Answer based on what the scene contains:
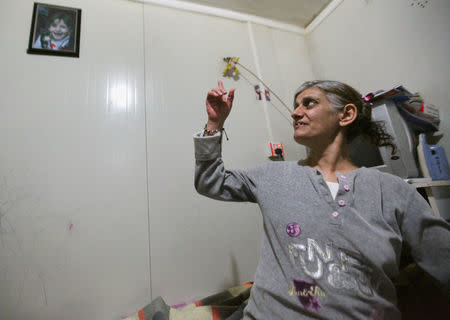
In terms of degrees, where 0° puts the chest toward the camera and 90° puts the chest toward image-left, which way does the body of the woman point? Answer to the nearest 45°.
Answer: approximately 0°

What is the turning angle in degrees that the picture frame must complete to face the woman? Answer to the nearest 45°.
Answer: approximately 45° to its left

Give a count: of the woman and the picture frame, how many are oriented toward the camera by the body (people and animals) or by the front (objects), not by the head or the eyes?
2

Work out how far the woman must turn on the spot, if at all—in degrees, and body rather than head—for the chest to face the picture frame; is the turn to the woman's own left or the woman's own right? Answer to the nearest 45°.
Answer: approximately 90° to the woman's own right

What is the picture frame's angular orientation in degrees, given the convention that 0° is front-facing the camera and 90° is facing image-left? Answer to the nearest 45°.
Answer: approximately 0°

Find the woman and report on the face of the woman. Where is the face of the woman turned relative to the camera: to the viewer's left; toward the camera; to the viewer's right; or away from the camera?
to the viewer's left

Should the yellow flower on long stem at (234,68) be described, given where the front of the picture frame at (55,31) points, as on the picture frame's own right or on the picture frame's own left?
on the picture frame's own left

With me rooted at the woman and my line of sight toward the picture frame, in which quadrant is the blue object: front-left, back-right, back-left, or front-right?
back-right

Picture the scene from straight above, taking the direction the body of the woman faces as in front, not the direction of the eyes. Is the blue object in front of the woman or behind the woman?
behind

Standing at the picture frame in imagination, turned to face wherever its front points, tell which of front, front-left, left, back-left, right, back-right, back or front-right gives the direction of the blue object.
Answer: front-left
